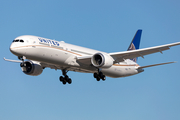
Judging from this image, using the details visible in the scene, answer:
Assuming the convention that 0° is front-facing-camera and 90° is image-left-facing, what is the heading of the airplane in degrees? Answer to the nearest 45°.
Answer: approximately 45°
